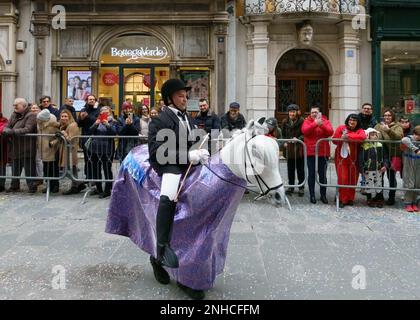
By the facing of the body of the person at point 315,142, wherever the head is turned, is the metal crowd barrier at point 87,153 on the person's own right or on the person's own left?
on the person's own right

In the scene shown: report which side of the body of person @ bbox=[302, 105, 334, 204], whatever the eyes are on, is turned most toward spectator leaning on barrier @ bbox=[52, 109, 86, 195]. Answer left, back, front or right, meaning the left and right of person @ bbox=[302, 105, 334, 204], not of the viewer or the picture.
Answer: right

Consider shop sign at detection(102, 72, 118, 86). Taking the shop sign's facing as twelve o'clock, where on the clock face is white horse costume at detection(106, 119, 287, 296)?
The white horse costume is roughly at 12 o'clock from the shop sign.

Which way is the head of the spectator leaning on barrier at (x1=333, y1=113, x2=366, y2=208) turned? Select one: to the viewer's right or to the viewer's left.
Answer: to the viewer's left

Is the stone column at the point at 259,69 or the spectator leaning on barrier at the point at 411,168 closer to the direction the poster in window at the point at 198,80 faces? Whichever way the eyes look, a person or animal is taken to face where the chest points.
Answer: the spectator leaning on barrier

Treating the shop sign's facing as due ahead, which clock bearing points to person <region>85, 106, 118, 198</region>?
The person is roughly at 12 o'clock from the shop sign.

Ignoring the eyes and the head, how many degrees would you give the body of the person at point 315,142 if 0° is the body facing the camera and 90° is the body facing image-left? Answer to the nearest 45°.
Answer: approximately 0°

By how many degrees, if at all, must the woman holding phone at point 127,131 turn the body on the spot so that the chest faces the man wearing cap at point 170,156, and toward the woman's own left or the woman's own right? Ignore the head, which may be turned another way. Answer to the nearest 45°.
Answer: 0° — they already face them
